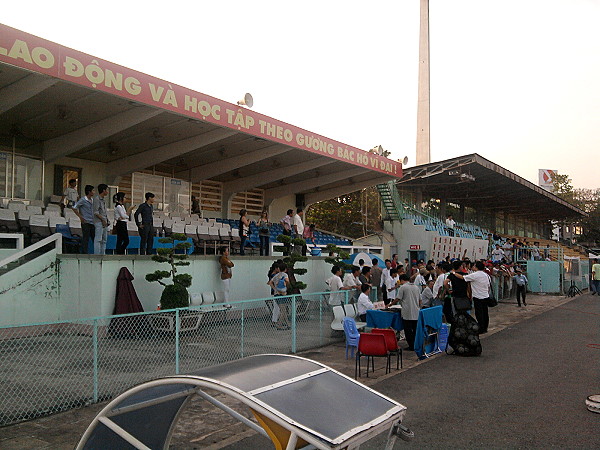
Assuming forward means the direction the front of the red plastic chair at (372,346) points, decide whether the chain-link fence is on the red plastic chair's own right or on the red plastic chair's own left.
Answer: on the red plastic chair's own left

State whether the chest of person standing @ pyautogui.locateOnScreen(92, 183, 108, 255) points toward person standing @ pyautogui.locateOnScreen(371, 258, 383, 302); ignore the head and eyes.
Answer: yes

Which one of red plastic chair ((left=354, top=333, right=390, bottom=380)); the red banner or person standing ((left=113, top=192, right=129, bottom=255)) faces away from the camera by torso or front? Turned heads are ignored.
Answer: the red plastic chair

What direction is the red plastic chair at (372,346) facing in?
away from the camera

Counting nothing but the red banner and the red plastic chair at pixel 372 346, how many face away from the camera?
1

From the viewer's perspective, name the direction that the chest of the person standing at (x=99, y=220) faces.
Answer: to the viewer's right

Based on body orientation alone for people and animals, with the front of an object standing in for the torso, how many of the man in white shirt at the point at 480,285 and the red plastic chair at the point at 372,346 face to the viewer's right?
0

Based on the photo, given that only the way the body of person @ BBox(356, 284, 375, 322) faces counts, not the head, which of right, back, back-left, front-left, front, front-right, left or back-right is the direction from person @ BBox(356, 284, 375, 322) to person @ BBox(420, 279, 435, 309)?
front-left

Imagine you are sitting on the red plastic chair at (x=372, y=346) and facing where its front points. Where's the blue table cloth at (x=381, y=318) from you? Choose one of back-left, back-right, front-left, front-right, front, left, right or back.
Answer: front
